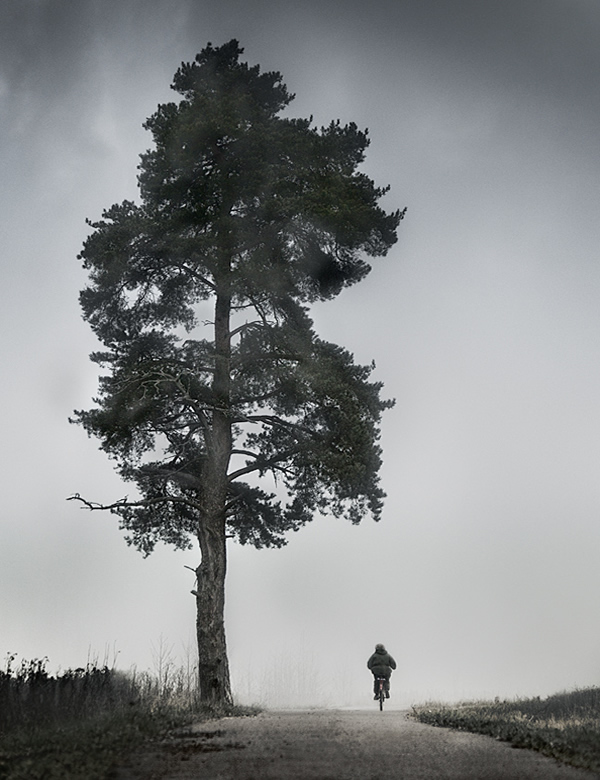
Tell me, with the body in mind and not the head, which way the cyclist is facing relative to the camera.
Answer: away from the camera
